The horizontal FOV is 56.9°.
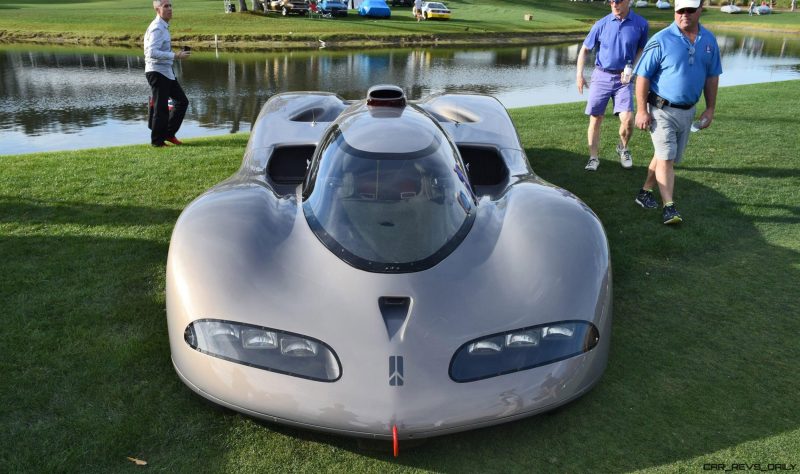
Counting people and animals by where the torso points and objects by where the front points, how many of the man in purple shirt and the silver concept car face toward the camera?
2

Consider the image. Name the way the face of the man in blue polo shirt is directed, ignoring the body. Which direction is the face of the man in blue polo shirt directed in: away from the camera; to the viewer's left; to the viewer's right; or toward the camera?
toward the camera

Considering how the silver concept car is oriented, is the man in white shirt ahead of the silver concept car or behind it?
behind

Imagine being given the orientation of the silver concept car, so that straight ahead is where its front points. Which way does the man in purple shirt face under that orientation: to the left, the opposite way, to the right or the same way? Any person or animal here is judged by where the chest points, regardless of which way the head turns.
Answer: the same way

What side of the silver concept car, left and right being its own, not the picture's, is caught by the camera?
front

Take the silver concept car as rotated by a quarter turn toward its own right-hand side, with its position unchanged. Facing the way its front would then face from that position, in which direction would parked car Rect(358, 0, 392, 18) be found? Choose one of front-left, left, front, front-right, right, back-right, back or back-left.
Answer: right

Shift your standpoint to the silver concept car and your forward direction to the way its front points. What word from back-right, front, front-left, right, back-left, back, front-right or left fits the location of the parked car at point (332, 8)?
back

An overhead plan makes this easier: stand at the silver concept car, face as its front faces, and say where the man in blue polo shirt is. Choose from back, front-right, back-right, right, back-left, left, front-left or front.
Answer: back-left

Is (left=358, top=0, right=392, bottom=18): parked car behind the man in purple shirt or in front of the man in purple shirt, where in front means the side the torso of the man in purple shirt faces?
behind

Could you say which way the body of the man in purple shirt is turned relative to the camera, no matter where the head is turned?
toward the camera

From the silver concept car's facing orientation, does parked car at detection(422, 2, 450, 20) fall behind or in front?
behind
